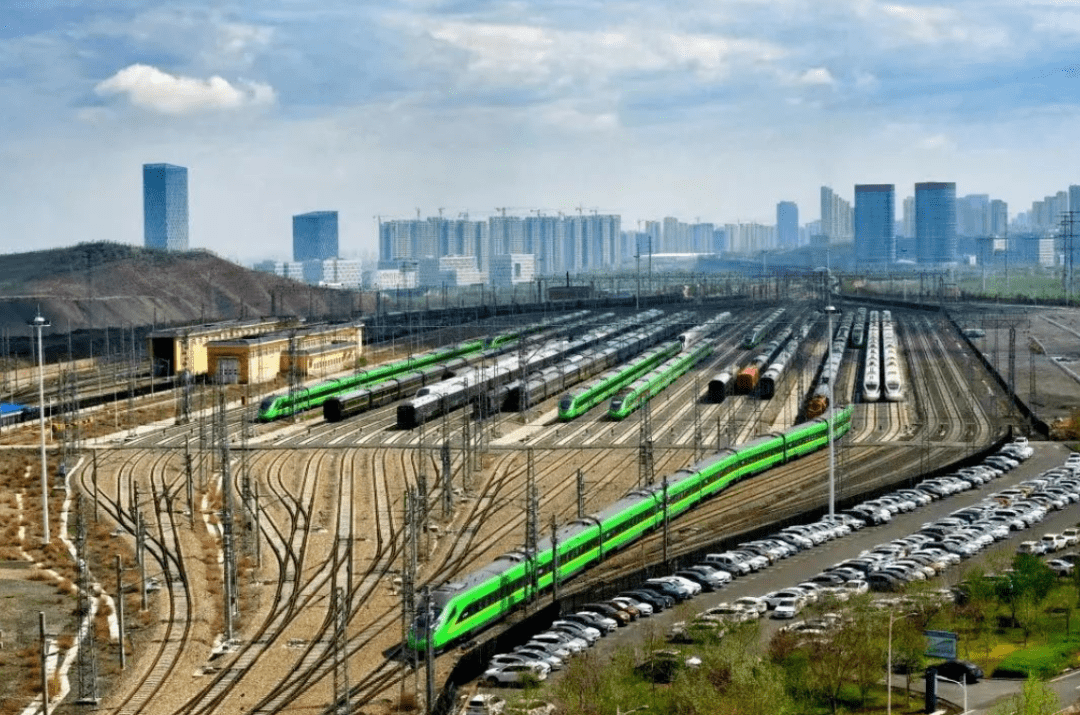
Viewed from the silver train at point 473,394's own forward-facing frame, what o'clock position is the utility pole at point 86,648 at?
The utility pole is roughly at 11 o'clock from the silver train.

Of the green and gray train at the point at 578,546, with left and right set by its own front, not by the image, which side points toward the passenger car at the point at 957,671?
left

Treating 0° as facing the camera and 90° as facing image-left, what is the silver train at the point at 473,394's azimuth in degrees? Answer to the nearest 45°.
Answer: approximately 45°

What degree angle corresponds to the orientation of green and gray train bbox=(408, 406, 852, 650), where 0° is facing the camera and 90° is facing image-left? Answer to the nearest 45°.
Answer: approximately 45°

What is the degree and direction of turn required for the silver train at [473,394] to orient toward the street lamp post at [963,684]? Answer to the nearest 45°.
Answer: approximately 45° to its left

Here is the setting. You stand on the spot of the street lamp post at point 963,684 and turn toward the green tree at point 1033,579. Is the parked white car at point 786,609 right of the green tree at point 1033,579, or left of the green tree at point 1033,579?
left

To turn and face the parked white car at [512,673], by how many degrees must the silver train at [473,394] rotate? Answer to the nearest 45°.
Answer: approximately 45° to its left

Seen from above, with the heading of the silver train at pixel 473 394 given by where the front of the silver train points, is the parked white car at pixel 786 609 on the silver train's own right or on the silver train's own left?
on the silver train's own left

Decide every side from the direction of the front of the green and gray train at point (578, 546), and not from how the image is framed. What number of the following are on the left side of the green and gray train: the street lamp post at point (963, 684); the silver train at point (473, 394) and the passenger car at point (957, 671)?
2

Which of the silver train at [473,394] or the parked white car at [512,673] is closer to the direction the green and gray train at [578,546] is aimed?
the parked white car
